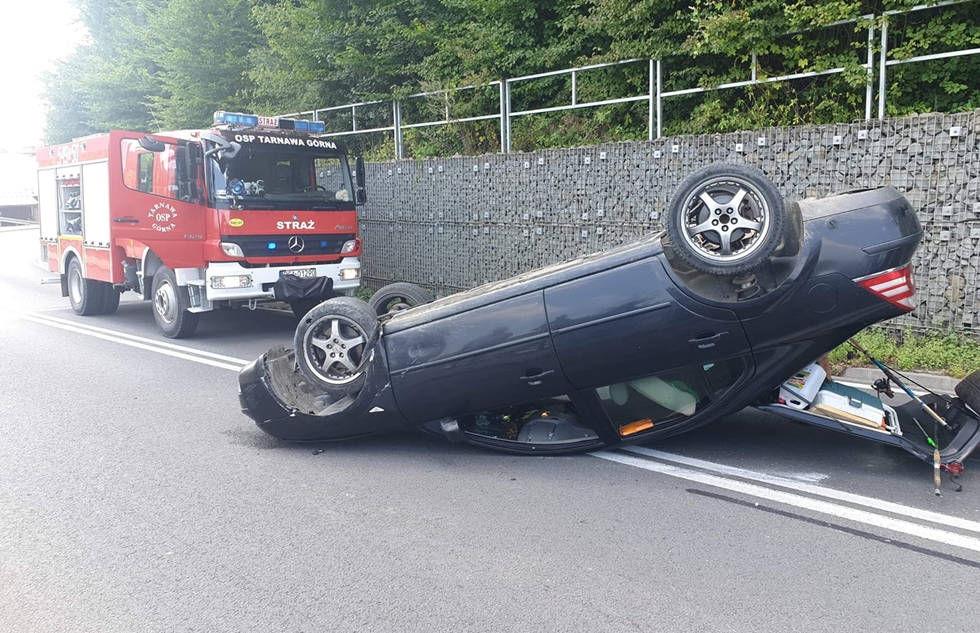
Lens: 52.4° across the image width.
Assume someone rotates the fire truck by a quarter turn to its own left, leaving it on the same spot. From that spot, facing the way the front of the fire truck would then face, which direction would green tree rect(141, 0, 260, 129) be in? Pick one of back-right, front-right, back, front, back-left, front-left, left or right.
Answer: front-left

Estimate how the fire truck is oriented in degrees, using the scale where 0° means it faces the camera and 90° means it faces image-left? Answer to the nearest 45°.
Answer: approximately 315°

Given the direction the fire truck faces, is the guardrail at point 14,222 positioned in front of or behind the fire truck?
behind

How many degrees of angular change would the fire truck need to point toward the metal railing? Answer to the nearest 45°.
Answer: approximately 45° to its left

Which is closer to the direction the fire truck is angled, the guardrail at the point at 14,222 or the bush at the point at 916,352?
the bush

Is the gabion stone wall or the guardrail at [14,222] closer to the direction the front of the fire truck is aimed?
the gabion stone wall

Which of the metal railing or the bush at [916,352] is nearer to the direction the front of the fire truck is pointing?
the bush
